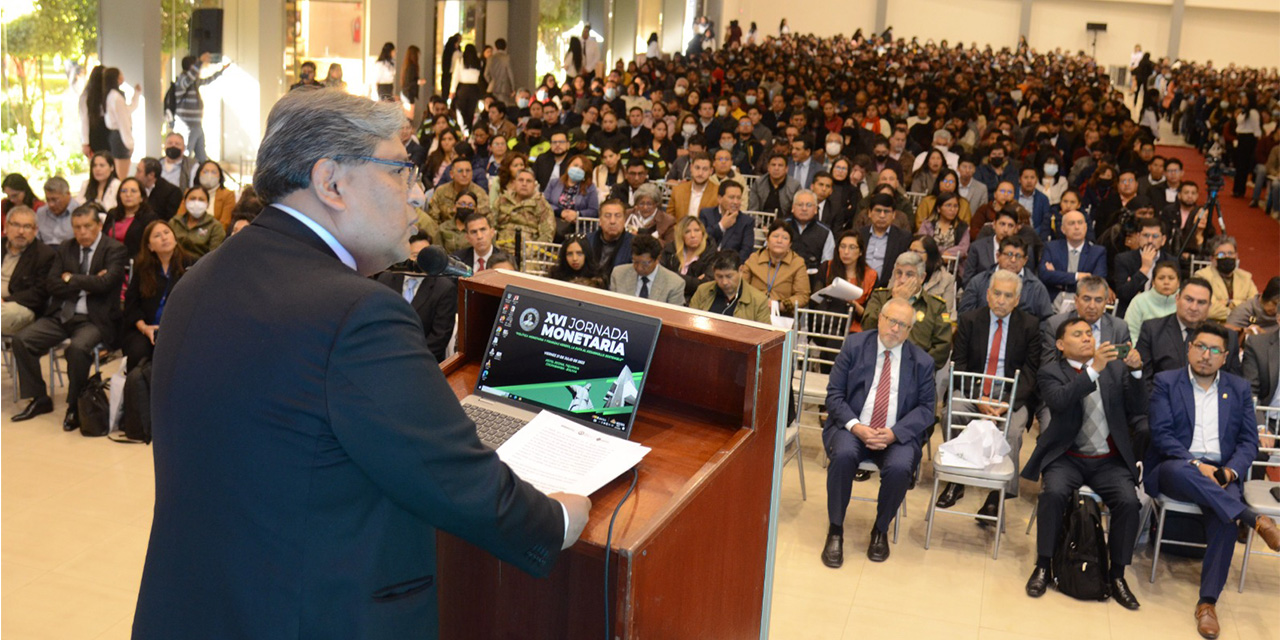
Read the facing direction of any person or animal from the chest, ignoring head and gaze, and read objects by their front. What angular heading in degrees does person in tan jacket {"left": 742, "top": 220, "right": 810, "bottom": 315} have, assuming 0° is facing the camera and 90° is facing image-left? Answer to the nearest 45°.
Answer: approximately 0°

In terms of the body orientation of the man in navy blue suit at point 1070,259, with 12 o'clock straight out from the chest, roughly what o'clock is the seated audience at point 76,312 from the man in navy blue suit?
The seated audience is roughly at 2 o'clock from the man in navy blue suit.

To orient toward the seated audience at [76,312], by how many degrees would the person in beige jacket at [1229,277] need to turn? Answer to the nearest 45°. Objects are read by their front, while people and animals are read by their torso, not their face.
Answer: approximately 45° to their right

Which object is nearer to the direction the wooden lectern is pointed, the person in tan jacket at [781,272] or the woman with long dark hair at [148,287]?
the person in tan jacket

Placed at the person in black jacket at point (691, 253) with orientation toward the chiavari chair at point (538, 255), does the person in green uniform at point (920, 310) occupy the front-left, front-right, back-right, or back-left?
back-left

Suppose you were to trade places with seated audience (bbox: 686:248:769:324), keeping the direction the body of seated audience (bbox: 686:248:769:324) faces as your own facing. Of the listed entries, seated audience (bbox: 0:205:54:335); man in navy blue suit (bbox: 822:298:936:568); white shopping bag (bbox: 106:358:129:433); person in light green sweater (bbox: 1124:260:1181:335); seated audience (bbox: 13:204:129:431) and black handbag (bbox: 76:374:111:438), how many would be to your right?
4

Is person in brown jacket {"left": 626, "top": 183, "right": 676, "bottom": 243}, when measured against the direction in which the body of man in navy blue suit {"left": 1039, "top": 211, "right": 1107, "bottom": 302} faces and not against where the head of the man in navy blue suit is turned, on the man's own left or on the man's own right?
on the man's own right

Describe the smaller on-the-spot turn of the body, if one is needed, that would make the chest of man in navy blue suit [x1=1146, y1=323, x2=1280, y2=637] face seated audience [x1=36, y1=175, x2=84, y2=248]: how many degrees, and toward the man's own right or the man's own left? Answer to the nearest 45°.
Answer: approximately 90° to the man's own right

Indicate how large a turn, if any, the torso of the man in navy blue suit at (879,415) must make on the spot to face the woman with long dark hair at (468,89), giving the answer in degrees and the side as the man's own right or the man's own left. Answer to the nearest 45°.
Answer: approximately 135° to the man's own right

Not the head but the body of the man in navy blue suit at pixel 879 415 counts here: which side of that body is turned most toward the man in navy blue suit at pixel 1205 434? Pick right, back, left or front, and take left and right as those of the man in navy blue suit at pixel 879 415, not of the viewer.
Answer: left

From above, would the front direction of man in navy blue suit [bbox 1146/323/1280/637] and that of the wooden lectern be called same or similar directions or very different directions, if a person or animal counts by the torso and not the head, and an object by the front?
very different directions

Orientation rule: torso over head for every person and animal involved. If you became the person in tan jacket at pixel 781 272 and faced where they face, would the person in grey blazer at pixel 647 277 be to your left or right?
on your right
